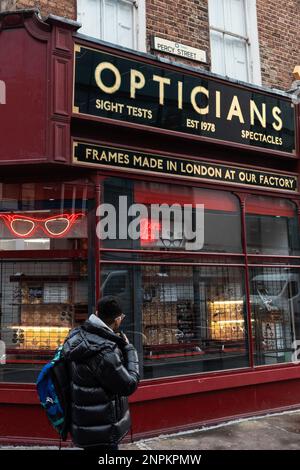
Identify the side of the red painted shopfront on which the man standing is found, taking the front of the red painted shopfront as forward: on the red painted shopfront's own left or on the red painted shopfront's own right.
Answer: on the red painted shopfront's own right

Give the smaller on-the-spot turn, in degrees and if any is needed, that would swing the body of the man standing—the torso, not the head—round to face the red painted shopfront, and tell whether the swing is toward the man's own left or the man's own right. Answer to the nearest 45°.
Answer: approximately 45° to the man's own left

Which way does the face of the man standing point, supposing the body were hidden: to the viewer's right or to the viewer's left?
to the viewer's right

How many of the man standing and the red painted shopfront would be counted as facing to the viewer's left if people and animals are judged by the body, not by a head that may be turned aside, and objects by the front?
0

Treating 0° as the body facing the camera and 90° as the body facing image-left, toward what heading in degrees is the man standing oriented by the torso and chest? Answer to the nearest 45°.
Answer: approximately 225°
